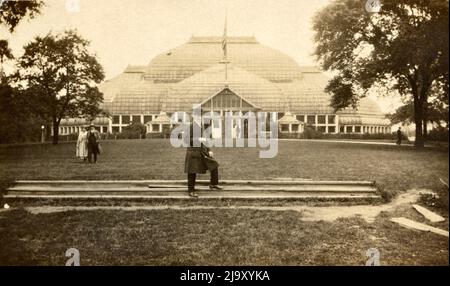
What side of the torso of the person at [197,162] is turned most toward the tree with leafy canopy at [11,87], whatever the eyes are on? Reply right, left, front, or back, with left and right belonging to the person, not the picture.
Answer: back

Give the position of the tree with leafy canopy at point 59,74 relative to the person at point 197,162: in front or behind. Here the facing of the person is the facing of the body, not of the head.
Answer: behind

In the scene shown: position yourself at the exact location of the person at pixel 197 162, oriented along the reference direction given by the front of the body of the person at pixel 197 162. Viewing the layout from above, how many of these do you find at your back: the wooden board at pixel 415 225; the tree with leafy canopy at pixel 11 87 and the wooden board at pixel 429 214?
1

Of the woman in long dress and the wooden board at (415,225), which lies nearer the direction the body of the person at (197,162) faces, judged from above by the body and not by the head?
the wooden board
